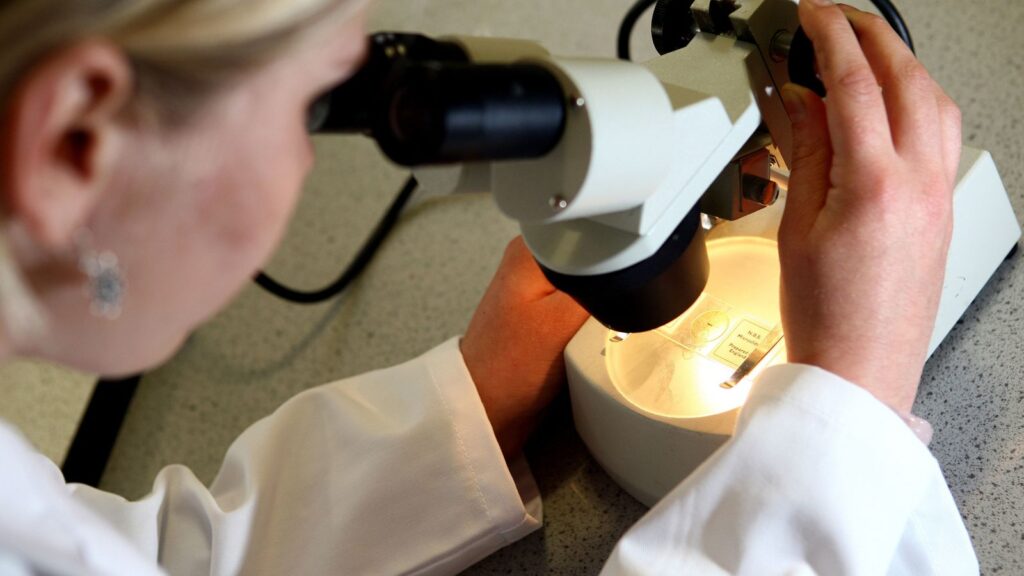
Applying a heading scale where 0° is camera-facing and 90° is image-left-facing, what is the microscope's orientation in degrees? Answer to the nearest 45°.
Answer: approximately 45°

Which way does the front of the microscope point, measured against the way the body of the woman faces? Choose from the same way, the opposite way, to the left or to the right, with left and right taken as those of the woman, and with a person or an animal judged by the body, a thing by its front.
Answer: the opposite way

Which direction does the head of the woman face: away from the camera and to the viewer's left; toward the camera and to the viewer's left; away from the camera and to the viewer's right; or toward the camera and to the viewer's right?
away from the camera and to the viewer's right

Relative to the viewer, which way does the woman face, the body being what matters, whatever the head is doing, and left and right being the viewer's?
facing away from the viewer and to the right of the viewer
